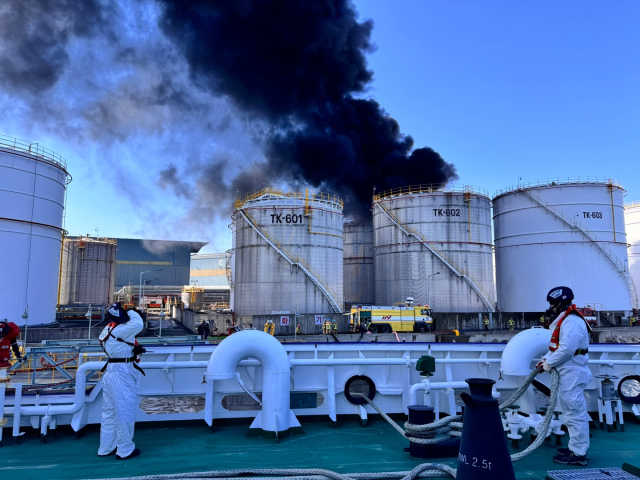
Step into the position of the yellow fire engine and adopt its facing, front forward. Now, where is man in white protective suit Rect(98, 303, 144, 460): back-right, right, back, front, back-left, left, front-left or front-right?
right

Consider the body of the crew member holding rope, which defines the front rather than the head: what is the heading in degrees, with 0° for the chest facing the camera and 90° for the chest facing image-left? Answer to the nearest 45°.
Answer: approximately 90°

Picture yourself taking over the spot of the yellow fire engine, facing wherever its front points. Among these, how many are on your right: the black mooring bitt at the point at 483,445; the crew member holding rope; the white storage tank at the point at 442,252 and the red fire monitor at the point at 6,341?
3

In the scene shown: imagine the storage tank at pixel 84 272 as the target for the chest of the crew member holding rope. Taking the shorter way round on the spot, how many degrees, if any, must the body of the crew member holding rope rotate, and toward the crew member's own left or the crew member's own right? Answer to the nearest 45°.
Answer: approximately 45° to the crew member's own right

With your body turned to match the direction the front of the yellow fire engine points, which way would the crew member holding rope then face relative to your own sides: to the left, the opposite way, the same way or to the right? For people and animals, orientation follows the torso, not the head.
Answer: the opposite way

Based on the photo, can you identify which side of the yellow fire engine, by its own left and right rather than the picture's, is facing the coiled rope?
right

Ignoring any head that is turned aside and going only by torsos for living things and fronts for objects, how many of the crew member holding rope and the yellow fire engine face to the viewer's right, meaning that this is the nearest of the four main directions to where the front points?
1

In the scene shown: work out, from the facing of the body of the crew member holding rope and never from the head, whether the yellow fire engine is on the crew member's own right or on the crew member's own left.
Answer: on the crew member's own right

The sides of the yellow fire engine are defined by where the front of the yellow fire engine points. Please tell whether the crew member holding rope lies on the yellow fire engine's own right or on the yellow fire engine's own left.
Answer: on the yellow fire engine's own right

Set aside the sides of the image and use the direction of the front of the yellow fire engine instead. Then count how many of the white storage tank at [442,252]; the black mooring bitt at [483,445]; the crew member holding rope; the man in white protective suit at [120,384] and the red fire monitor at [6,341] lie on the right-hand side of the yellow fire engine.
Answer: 4

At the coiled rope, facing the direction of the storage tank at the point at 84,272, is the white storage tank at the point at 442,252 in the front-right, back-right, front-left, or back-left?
front-right

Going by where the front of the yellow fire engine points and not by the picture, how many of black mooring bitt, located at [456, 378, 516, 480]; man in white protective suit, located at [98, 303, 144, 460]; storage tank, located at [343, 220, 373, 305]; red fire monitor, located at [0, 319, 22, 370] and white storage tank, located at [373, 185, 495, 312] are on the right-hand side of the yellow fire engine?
3

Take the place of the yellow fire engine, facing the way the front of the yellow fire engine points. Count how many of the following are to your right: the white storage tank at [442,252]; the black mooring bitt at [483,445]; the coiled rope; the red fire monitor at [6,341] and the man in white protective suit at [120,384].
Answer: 4

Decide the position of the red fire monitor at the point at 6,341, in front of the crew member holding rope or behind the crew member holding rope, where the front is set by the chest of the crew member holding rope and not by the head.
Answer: in front

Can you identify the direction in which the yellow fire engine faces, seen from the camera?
facing to the right of the viewer
